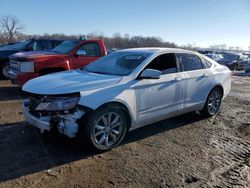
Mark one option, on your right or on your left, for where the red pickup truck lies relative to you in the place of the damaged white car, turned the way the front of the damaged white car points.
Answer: on your right

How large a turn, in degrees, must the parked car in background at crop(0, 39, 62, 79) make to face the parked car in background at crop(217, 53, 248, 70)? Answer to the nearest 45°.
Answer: approximately 180°

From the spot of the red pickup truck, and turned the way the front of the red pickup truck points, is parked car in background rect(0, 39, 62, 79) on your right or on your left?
on your right

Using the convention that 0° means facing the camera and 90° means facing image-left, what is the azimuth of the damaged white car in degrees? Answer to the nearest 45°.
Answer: approximately 45°

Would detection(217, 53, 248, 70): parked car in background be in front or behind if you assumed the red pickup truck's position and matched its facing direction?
behind

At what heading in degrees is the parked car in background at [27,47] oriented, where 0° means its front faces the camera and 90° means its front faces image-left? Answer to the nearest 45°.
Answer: approximately 45°

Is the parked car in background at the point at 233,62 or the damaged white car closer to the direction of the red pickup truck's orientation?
the damaged white car

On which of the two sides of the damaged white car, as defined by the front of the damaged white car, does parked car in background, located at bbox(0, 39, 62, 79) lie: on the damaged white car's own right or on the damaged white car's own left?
on the damaged white car's own right

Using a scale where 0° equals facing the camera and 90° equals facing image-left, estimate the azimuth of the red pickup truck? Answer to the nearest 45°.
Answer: approximately 45°
